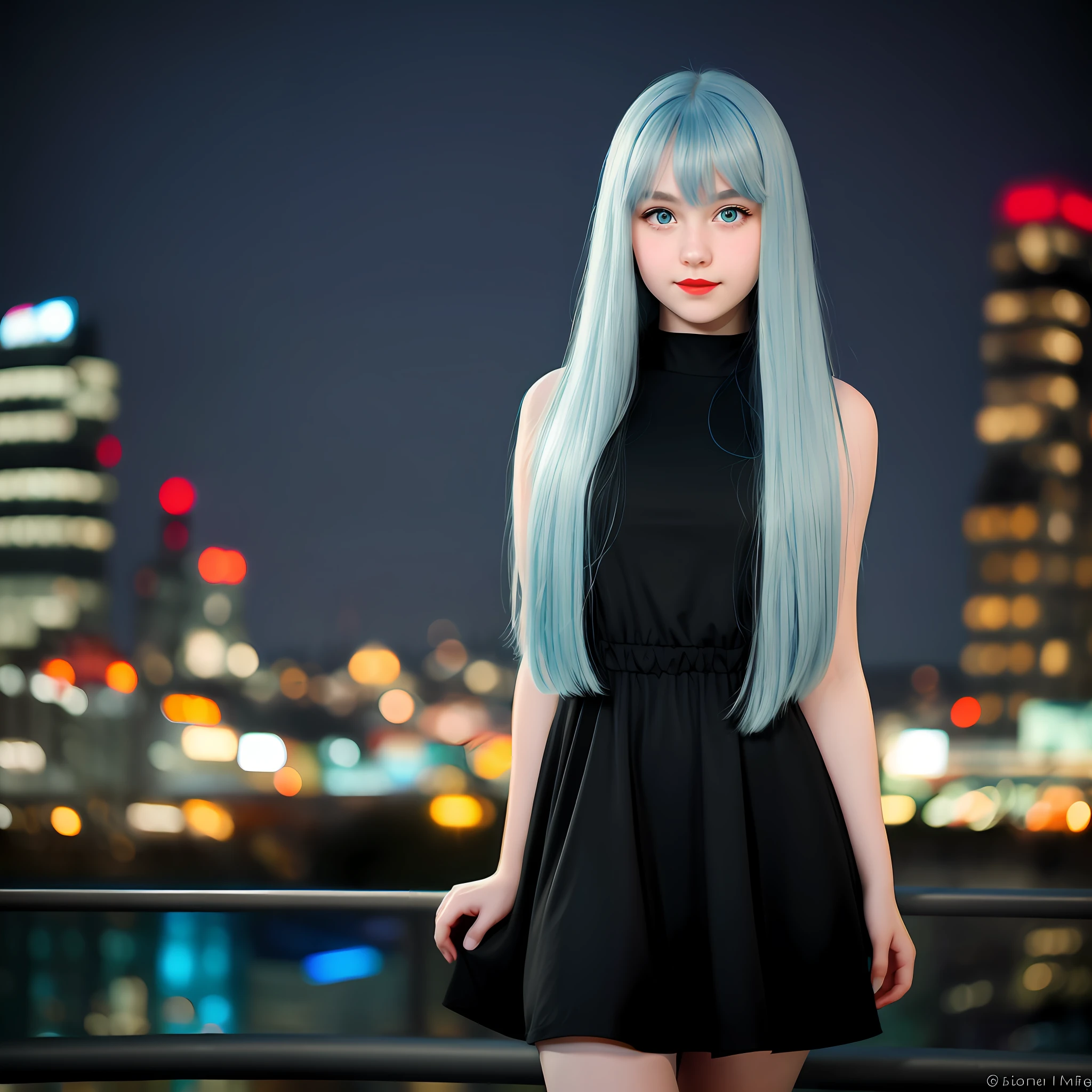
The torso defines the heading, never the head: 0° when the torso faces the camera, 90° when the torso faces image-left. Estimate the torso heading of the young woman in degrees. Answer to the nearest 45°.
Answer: approximately 0°
